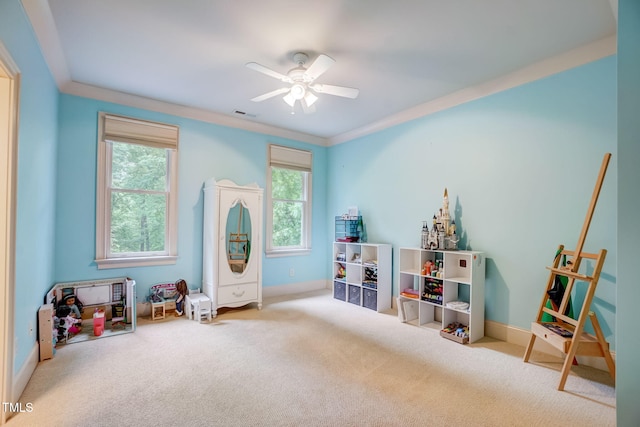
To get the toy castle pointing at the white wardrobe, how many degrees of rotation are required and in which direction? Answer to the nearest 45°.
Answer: approximately 45° to its right

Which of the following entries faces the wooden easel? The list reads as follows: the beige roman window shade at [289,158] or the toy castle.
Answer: the beige roman window shade

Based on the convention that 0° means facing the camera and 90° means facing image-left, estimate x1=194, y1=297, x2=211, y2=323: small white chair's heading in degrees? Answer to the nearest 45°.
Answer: approximately 180°

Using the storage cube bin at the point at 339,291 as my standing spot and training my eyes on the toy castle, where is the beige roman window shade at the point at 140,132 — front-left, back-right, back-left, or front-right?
back-right

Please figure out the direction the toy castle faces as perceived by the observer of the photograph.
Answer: facing the viewer and to the left of the viewer

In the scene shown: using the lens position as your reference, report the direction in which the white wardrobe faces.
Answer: facing the viewer and to the right of the viewer

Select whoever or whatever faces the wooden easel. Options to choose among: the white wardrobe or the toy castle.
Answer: the white wardrobe

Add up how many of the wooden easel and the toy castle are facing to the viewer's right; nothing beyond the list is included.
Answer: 0

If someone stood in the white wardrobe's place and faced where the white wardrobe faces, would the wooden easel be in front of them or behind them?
in front

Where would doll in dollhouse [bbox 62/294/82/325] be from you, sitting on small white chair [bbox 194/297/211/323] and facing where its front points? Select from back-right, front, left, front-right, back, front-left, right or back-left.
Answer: left

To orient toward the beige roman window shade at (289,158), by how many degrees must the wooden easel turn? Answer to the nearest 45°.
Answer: approximately 45° to its right

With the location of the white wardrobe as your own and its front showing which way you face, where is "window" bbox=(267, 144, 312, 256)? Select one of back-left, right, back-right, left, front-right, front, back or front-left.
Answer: left

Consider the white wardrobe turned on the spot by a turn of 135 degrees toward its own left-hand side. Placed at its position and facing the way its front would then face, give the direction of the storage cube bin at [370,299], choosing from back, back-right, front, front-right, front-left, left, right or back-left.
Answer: right

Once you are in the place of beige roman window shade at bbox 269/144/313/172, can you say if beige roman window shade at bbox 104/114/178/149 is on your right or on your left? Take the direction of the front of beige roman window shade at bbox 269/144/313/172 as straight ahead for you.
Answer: on your right

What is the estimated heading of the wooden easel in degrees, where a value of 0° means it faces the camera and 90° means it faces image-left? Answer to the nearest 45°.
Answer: approximately 45°
